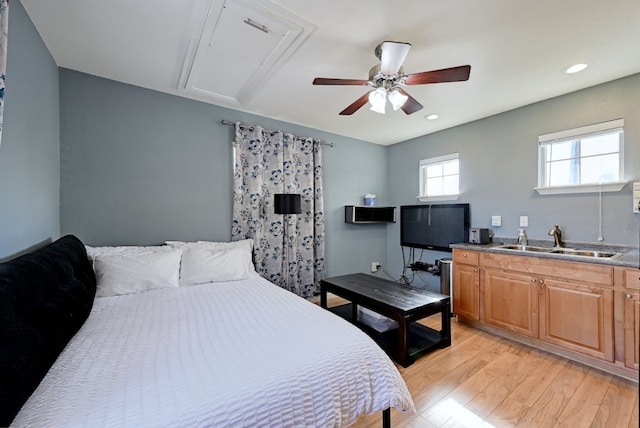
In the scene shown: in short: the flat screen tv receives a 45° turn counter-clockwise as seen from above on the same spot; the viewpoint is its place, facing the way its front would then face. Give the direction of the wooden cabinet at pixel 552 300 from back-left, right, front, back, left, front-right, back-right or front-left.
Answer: front-left

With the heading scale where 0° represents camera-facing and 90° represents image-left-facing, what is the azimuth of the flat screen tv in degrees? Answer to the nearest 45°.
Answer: approximately 45°

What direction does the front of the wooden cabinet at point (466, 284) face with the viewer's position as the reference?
facing the viewer and to the left of the viewer

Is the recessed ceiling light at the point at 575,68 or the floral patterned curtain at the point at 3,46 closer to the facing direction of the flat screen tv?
the floral patterned curtain

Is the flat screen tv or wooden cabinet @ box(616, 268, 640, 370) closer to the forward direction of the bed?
the wooden cabinet

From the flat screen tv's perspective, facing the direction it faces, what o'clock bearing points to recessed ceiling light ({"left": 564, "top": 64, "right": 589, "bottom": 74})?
The recessed ceiling light is roughly at 9 o'clock from the flat screen tv.

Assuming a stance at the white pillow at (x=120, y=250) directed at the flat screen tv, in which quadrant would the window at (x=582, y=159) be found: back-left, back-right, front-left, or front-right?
front-right

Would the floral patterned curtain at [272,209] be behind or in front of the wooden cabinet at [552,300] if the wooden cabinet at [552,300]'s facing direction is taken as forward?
in front

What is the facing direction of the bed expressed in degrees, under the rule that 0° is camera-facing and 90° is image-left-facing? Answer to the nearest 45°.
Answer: approximately 315°

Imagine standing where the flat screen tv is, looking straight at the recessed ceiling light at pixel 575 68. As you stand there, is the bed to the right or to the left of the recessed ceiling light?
right

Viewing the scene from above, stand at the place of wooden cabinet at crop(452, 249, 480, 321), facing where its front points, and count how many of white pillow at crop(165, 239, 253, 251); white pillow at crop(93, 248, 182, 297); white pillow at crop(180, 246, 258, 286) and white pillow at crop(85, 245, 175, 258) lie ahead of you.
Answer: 4

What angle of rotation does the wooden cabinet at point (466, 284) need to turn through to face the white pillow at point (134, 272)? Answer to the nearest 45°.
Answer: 0° — it already faces it

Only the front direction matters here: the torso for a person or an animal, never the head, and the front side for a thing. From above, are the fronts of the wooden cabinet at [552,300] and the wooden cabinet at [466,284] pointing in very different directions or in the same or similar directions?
same or similar directions
